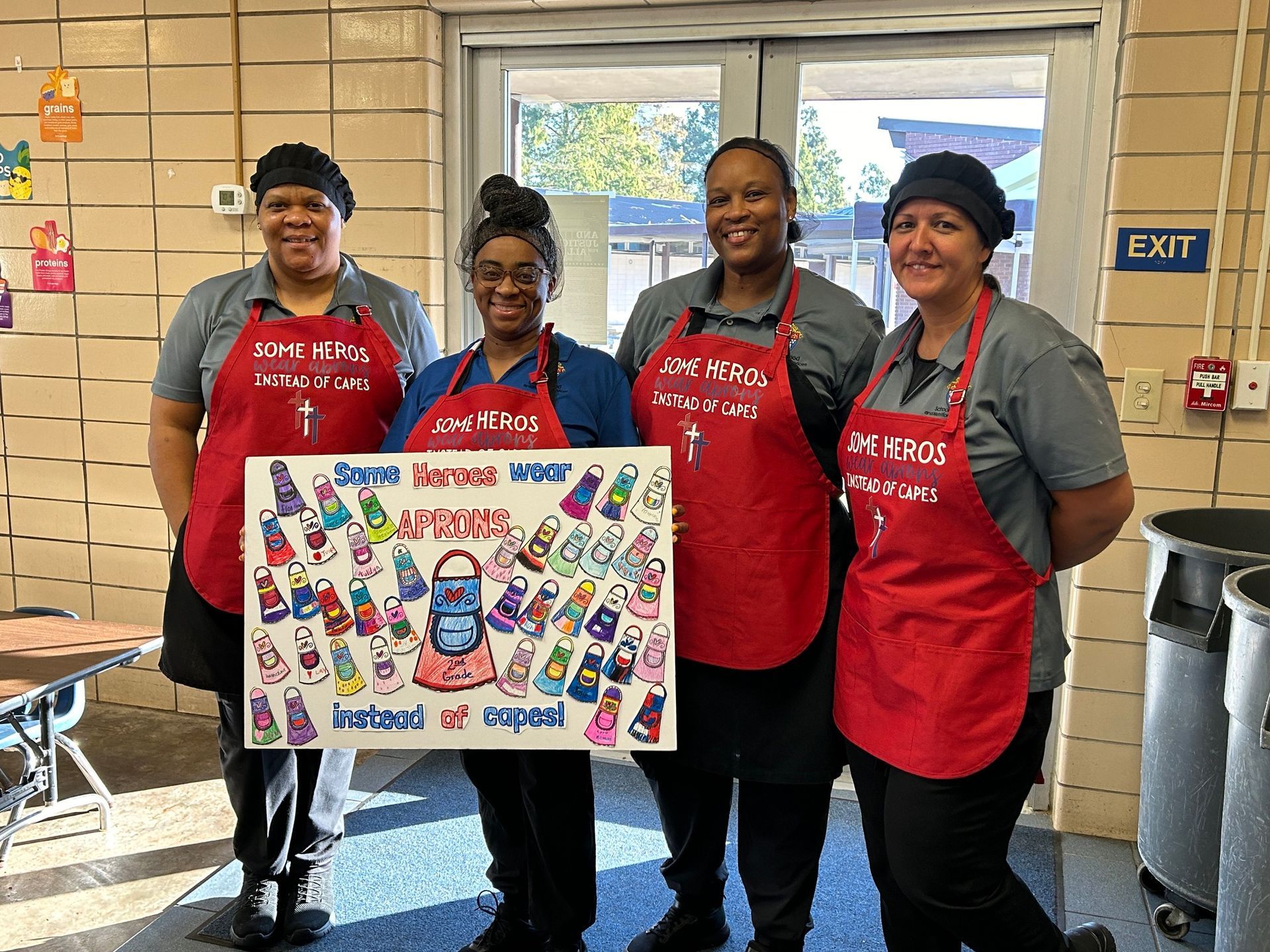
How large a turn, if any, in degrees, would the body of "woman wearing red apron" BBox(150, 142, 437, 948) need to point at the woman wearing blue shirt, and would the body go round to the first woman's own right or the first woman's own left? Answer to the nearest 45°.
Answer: approximately 45° to the first woman's own left

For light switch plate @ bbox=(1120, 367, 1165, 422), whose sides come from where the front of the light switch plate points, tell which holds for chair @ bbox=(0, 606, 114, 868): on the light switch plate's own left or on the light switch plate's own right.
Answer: on the light switch plate's own right

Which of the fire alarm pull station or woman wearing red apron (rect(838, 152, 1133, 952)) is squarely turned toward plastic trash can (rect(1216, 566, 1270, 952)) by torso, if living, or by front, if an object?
the fire alarm pull station

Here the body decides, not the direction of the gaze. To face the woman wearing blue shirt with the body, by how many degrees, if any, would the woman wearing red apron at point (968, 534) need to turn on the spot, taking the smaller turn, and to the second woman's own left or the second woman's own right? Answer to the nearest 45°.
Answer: approximately 45° to the second woman's own right

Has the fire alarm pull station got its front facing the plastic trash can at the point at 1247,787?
yes

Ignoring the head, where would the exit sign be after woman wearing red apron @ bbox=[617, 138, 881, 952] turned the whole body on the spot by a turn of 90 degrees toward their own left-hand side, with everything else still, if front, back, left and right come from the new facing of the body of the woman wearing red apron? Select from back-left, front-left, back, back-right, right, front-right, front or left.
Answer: left

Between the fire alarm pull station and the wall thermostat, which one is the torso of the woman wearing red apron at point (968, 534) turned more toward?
the wall thermostat

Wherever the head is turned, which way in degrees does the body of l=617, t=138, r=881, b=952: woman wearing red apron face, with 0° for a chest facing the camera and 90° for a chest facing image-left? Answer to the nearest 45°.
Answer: approximately 45°

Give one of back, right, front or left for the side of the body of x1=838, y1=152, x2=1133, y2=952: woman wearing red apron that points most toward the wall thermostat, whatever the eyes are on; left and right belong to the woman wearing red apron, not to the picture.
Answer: right

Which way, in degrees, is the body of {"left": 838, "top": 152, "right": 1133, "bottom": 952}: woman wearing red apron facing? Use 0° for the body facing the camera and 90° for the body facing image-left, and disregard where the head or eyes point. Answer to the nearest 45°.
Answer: approximately 45°

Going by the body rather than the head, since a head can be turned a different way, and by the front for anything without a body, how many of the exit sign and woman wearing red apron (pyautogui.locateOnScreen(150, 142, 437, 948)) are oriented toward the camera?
2
